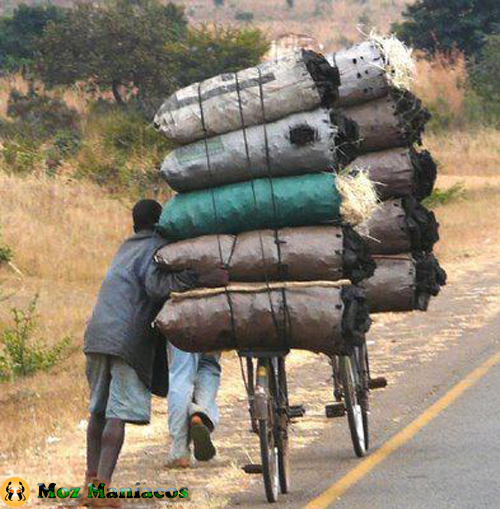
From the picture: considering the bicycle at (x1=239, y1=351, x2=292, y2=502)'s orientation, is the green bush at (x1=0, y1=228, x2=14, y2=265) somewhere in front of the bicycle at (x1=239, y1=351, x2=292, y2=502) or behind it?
in front

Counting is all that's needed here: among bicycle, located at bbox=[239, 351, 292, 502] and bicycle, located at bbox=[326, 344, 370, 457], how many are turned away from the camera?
2

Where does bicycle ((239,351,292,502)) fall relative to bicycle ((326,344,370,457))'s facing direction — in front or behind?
behind

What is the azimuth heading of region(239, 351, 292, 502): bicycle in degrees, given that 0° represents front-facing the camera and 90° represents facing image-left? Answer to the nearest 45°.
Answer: approximately 180°

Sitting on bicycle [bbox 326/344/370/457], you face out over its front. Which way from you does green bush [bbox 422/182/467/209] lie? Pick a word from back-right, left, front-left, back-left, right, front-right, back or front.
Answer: front

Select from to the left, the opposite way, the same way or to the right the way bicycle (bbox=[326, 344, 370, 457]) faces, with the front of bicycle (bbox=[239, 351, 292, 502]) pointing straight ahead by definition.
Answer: the same way

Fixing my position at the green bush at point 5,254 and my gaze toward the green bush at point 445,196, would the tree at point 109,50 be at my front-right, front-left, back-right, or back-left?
front-left

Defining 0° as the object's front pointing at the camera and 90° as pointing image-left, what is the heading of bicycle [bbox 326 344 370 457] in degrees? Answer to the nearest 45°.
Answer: approximately 180°
